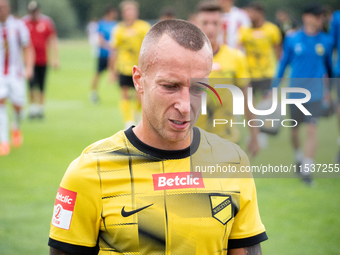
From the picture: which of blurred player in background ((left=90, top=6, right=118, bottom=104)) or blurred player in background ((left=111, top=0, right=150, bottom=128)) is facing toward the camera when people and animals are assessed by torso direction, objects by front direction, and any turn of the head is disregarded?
blurred player in background ((left=111, top=0, right=150, bottom=128))

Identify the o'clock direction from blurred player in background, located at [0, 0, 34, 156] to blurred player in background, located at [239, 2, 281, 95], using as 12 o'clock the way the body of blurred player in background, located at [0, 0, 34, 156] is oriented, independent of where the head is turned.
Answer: blurred player in background, located at [239, 2, 281, 95] is roughly at 9 o'clock from blurred player in background, located at [0, 0, 34, 156].

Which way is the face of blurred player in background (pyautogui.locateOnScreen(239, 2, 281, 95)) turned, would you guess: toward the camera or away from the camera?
toward the camera

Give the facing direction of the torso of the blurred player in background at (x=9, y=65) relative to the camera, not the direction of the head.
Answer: toward the camera

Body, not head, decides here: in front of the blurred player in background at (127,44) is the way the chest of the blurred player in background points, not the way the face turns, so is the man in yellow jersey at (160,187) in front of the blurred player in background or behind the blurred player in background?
in front

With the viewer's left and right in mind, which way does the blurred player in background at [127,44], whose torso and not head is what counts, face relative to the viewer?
facing the viewer

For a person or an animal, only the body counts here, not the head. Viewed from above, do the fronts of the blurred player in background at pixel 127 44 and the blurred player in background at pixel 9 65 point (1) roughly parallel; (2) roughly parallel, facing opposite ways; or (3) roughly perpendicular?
roughly parallel

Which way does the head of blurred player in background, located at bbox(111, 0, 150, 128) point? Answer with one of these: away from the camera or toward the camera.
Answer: toward the camera

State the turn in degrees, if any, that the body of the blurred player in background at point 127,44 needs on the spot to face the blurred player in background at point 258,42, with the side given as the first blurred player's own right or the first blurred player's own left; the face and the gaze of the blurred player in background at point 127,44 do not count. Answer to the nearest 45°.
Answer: approximately 90° to the first blurred player's own left
